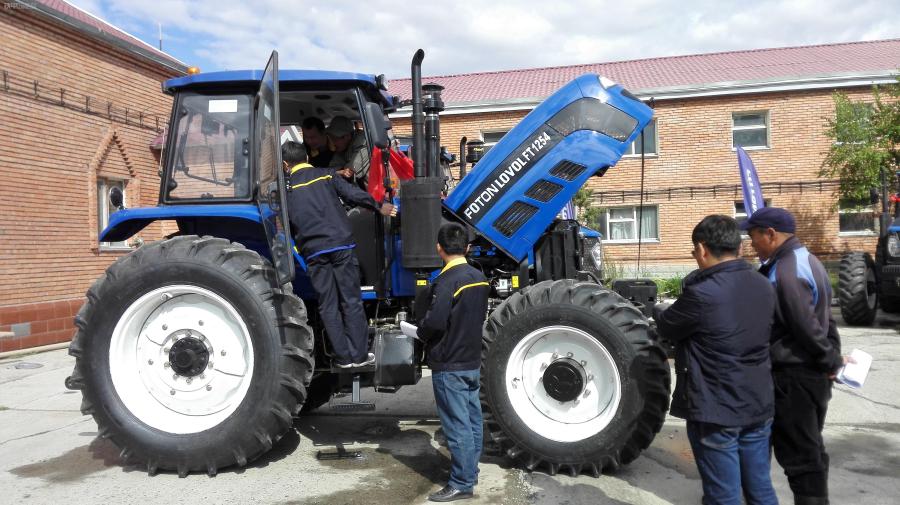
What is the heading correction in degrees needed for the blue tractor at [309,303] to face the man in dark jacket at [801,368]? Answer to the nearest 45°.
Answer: approximately 45° to its right

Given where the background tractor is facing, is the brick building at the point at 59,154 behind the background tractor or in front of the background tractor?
in front

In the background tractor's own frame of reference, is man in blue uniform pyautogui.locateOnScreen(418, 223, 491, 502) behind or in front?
in front

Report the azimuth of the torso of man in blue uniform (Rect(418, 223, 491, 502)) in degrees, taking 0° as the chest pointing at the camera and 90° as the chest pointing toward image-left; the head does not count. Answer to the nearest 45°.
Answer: approximately 135°

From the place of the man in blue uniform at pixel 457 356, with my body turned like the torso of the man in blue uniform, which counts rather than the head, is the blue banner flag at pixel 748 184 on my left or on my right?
on my right

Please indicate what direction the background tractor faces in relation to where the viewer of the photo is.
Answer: facing the viewer and to the left of the viewer

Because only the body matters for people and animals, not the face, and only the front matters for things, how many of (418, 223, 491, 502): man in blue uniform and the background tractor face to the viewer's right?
0

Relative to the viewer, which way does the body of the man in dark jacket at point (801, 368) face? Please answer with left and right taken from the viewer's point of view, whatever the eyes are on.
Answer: facing to the left of the viewer

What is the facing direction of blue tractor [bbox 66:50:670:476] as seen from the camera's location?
facing to the right of the viewer

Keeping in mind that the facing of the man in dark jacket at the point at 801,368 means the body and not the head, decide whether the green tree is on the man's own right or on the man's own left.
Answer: on the man's own right

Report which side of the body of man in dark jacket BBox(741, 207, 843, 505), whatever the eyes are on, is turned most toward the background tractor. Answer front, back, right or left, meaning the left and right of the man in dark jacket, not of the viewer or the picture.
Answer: right

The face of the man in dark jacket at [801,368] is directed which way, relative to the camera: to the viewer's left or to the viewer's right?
to the viewer's left

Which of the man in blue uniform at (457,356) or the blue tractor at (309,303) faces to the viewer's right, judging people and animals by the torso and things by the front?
the blue tractor

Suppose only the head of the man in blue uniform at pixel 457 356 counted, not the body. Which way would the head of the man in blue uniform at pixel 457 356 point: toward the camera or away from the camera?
away from the camera
